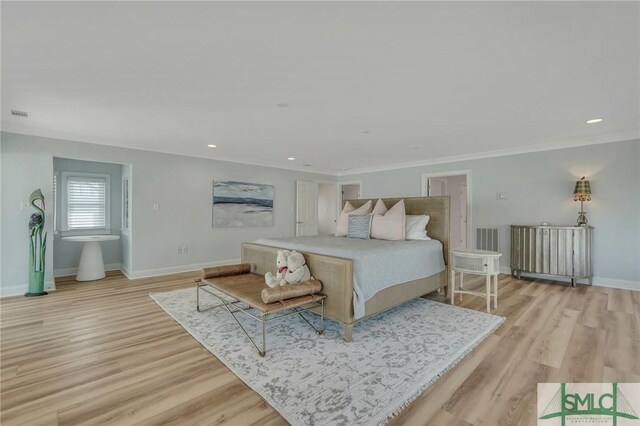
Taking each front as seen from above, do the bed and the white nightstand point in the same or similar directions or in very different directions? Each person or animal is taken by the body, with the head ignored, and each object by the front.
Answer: same or similar directions

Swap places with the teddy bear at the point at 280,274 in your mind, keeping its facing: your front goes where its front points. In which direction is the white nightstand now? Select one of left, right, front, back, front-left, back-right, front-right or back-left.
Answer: back-left

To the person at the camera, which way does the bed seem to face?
facing the viewer and to the left of the viewer

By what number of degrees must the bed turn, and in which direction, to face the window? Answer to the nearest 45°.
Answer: approximately 45° to its right

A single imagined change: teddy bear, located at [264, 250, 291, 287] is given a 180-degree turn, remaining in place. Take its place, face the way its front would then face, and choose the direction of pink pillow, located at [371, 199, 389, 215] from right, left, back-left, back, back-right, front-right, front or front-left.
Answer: front

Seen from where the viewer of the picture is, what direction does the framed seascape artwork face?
facing the viewer and to the right of the viewer

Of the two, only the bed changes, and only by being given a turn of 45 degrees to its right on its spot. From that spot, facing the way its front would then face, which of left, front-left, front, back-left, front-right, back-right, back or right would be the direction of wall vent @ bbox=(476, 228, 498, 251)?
back-right

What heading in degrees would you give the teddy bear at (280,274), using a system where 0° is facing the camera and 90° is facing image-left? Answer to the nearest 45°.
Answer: approximately 45°

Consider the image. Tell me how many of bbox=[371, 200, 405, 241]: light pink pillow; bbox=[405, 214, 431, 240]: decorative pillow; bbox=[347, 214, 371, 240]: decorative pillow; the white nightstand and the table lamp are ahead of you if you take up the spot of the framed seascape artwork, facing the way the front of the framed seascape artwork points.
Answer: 5

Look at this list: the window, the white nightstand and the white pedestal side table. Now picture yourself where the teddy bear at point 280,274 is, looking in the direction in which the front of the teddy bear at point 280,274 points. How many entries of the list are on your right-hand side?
2

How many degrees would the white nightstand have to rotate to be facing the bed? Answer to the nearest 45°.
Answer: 0° — it already faces it

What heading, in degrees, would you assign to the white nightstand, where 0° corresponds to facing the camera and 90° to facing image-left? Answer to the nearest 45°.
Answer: approximately 45°

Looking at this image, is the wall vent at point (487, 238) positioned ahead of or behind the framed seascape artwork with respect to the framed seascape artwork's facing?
ahead

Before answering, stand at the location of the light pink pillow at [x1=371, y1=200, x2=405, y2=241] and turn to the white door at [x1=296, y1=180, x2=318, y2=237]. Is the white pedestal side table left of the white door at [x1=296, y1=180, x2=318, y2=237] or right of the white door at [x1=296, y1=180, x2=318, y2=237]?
left

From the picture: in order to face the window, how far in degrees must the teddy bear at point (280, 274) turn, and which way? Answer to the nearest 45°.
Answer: approximately 90° to its right
